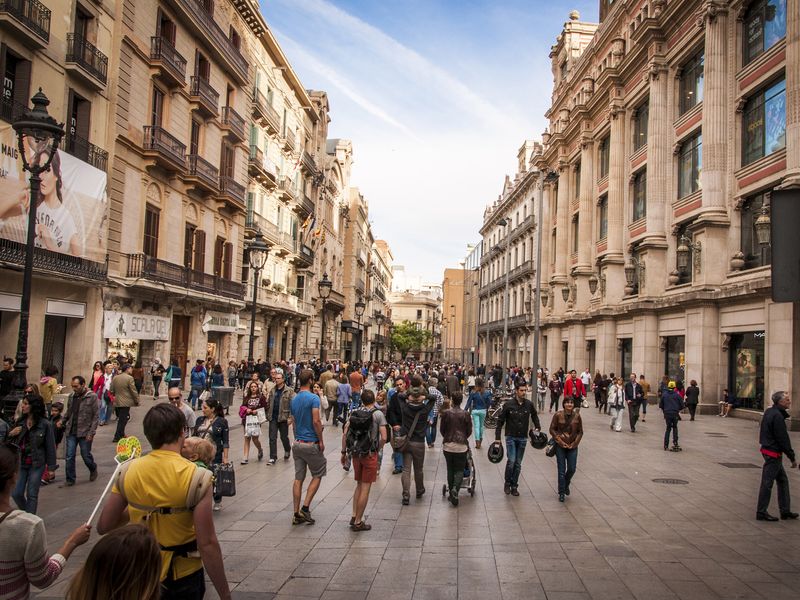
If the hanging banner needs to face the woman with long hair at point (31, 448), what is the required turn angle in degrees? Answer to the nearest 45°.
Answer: approximately 45° to its right

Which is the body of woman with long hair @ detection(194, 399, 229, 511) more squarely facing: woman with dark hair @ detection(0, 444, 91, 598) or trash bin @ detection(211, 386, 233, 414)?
the woman with dark hair

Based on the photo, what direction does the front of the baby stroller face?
away from the camera

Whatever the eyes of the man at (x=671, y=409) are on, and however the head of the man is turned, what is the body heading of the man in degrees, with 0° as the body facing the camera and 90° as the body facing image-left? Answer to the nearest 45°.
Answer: approximately 180°

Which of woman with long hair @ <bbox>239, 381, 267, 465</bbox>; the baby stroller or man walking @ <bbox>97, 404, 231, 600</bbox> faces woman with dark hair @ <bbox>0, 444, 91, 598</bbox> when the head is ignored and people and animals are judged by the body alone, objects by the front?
woman with long hair @ <bbox>239, 381, 267, 465</bbox>

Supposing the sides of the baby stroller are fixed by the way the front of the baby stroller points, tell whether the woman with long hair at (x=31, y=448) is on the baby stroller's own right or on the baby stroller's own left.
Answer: on the baby stroller's own left

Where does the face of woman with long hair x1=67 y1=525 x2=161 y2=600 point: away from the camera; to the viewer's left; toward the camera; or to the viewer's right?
away from the camera

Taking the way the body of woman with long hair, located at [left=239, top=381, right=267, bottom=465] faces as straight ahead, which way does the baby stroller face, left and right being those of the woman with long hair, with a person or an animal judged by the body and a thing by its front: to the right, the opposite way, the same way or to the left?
the opposite way
